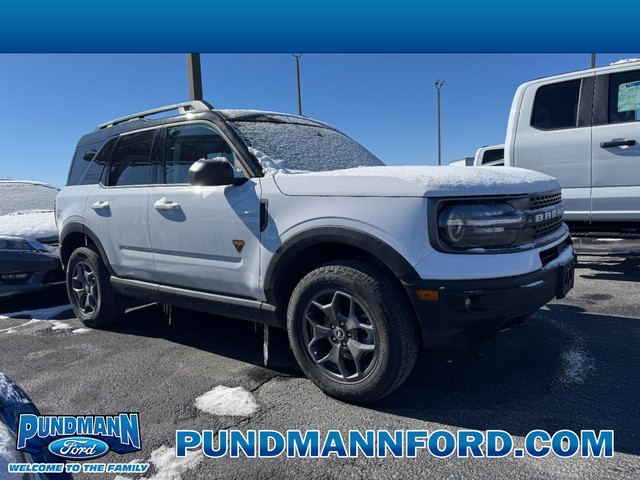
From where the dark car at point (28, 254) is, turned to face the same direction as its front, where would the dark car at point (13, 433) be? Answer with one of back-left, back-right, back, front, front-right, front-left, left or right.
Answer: front-right

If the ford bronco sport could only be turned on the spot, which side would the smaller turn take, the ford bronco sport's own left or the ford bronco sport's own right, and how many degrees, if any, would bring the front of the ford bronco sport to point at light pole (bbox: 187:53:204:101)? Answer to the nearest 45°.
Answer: approximately 135° to the ford bronco sport's own left

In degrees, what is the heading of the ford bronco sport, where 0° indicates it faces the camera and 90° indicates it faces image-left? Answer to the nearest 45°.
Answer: approximately 315°

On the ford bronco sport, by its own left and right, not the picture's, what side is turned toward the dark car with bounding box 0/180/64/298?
back

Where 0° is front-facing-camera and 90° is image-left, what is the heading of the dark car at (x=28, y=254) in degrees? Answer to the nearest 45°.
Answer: approximately 315°
